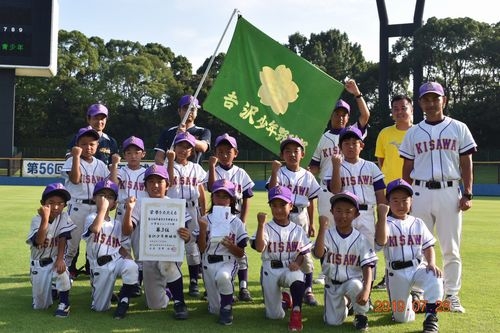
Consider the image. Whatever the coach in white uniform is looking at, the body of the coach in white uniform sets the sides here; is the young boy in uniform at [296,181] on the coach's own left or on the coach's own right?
on the coach's own right

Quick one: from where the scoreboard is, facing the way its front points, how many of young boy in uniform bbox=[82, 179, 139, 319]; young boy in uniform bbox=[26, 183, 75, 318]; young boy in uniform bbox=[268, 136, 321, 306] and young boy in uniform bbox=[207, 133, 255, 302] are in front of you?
4

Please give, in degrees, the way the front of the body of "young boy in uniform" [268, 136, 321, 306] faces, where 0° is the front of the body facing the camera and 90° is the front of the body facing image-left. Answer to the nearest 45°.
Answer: approximately 0°

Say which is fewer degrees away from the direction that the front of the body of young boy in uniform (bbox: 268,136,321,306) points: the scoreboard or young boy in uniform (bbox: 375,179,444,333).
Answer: the young boy in uniform

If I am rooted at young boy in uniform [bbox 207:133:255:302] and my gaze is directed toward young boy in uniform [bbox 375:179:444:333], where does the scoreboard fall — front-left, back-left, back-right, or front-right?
back-left

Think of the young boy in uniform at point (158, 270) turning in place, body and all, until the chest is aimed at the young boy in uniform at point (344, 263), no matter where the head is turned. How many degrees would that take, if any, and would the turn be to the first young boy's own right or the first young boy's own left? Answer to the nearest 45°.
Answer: approximately 45° to the first young boy's own left

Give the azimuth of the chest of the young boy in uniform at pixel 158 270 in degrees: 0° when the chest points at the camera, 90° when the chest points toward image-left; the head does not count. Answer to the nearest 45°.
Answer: approximately 0°
